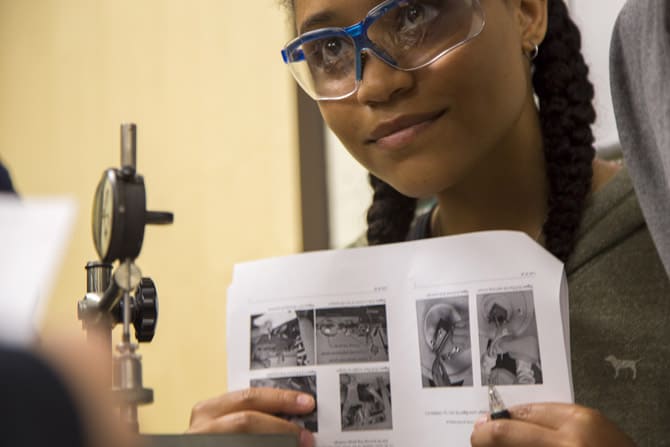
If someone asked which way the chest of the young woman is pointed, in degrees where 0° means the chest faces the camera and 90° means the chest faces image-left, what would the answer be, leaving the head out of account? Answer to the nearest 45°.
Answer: approximately 45°

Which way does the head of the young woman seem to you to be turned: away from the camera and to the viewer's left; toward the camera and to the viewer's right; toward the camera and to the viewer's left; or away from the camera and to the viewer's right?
toward the camera and to the viewer's left
